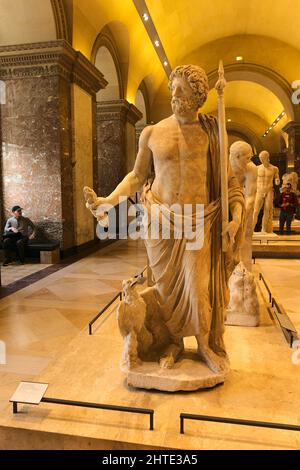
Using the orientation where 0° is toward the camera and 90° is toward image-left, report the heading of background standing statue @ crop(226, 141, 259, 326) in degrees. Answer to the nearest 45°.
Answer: approximately 45°

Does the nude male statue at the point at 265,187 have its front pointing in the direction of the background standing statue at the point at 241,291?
yes

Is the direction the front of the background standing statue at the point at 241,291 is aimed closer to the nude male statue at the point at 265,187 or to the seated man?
the seated man

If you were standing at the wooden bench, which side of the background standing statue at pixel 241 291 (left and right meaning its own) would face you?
right

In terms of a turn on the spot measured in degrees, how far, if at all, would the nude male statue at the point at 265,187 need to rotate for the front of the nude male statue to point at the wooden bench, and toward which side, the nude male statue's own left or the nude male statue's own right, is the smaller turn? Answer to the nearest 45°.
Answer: approximately 45° to the nude male statue's own right

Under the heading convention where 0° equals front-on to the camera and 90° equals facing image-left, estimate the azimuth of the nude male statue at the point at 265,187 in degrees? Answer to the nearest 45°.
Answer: approximately 0°

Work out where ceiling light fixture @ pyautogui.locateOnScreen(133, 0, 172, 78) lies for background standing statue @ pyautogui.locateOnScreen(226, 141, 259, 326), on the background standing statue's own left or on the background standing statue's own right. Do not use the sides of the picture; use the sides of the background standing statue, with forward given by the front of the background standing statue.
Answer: on the background standing statue's own right

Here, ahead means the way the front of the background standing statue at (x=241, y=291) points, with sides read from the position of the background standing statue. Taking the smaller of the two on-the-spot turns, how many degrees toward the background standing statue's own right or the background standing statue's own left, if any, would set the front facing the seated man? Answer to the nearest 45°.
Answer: approximately 90° to the background standing statue's own right
